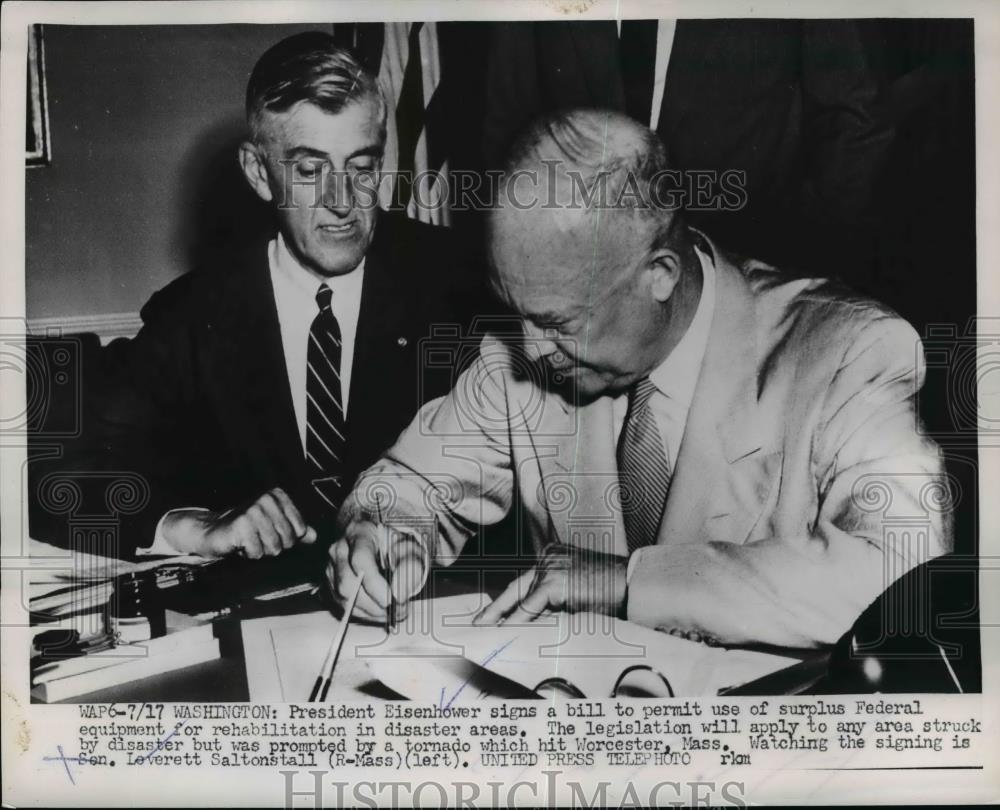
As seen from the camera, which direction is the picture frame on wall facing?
toward the camera

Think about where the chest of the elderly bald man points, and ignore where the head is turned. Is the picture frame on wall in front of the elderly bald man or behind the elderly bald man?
in front

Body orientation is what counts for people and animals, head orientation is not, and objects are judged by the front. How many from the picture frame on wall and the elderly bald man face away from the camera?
0

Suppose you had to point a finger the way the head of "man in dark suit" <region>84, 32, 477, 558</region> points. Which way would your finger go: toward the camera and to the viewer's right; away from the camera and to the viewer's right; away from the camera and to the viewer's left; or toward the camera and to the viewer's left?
toward the camera and to the viewer's right

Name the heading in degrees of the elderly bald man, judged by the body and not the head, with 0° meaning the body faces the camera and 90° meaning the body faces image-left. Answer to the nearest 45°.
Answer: approximately 45°

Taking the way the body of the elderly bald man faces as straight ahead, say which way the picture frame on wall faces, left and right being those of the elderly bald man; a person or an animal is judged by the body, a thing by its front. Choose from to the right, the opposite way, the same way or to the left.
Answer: to the left
